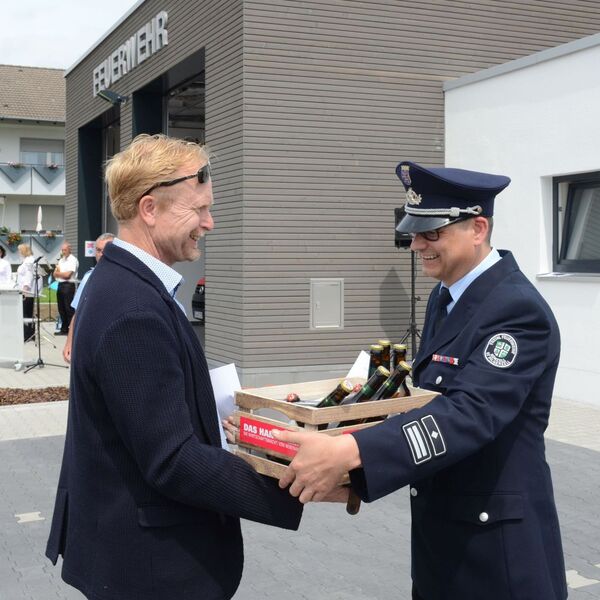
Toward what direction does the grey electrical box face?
toward the camera

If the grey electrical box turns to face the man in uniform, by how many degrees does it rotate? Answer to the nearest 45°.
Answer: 0° — it already faces them

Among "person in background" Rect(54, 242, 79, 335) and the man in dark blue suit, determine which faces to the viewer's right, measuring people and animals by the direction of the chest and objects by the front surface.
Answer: the man in dark blue suit

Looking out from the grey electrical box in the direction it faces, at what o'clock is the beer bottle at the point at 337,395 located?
The beer bottle is roughly at 12 o'clock from the grey electrical box.

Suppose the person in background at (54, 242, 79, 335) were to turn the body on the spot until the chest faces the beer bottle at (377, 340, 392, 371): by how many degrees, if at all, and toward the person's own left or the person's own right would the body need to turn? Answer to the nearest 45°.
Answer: approximately 45° to the person's own left

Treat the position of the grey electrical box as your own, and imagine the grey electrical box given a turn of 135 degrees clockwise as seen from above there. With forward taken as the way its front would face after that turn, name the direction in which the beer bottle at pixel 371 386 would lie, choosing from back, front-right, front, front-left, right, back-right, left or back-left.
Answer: back-left

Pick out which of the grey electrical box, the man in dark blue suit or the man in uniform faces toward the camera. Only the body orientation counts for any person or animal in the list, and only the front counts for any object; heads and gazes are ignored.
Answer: the grey electrical box

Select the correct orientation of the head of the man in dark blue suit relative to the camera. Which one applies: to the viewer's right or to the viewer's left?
to the viewer's right

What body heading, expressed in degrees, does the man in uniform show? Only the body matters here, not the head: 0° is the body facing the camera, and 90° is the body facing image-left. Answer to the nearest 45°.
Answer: approximately 90°

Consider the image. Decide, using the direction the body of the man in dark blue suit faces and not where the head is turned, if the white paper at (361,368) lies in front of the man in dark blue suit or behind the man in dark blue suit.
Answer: in front

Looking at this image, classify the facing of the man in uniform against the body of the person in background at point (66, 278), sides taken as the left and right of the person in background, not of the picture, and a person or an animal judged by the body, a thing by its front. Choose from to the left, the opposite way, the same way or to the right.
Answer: to the right

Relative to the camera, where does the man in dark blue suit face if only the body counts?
to the viewer's right
